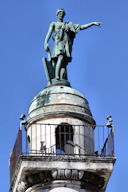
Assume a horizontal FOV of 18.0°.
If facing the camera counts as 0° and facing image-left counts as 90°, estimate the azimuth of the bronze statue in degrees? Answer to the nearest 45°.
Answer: approximately 0°
